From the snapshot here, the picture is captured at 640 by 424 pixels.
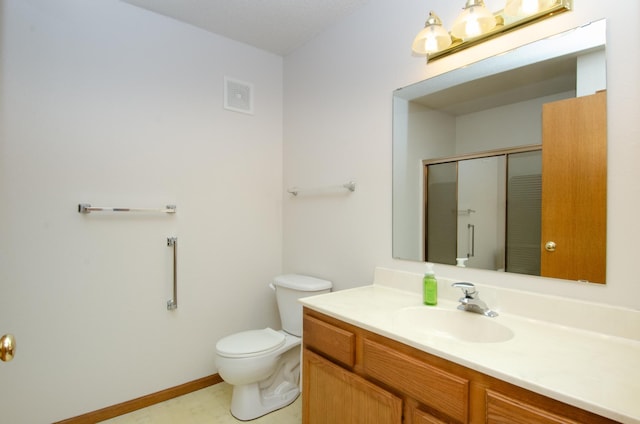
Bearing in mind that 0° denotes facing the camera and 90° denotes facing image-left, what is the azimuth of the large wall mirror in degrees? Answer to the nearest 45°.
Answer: approximately 45°

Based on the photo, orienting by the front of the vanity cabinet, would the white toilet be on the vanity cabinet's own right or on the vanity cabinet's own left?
on the vanity cabinet's own right
